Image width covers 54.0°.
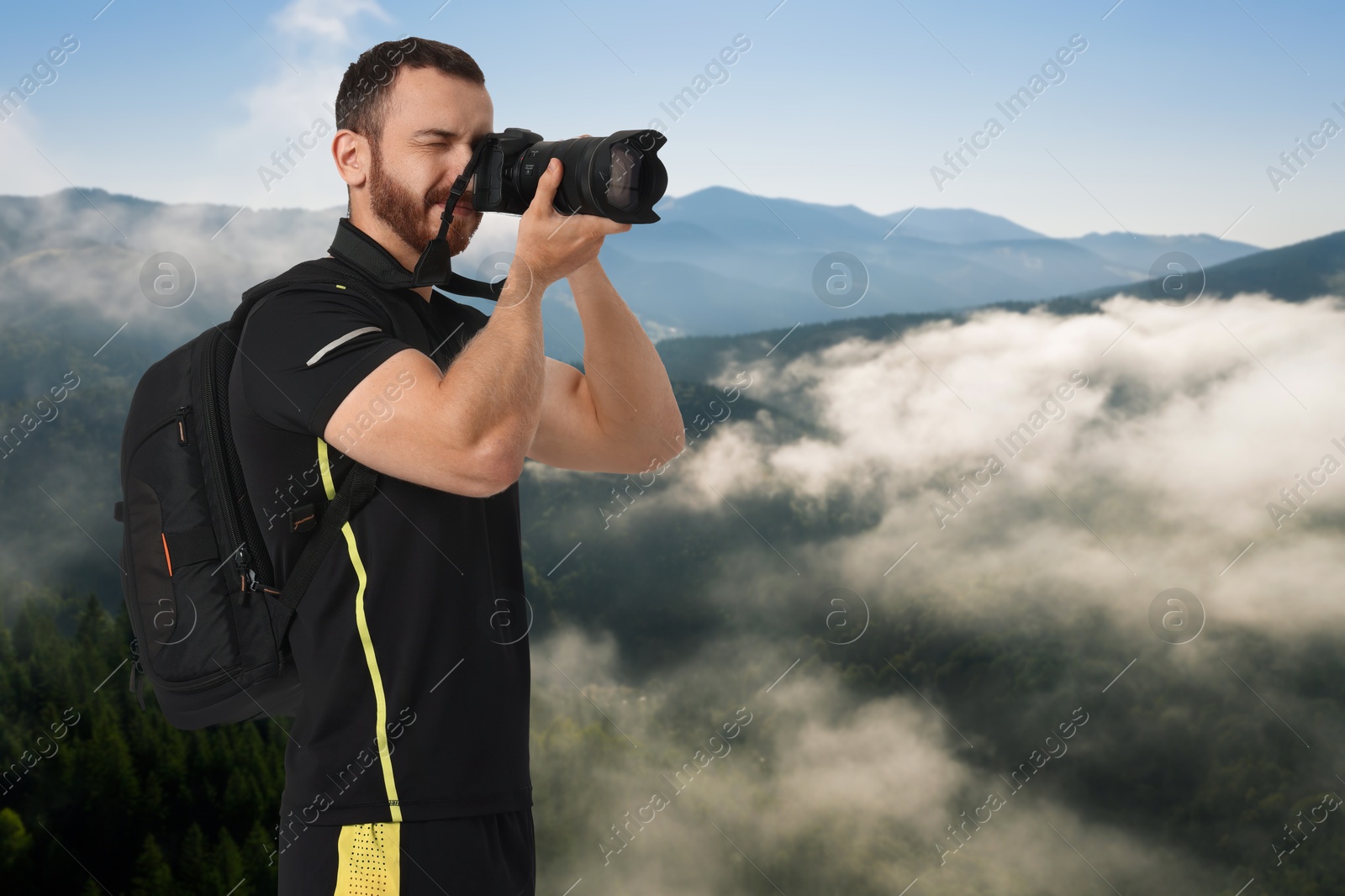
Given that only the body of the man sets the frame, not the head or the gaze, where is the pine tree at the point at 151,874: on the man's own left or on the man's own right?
on the man's own left

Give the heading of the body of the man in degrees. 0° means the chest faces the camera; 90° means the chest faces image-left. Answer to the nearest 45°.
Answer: approximately 270°
